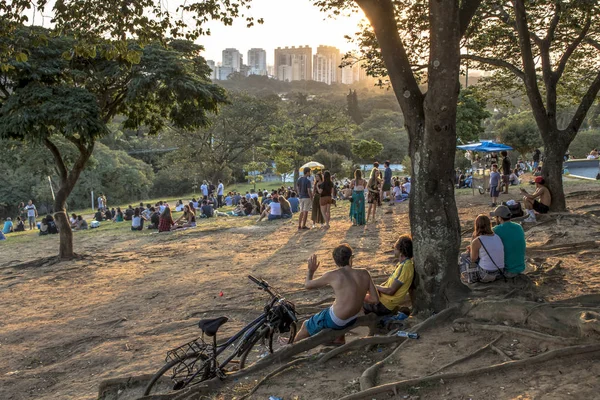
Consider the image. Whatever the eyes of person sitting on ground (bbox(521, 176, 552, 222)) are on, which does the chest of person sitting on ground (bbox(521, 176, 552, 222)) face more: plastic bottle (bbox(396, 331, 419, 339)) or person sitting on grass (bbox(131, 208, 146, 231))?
the person sitting on grass

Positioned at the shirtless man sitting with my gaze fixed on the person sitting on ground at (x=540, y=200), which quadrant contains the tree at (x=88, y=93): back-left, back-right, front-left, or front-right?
front-left

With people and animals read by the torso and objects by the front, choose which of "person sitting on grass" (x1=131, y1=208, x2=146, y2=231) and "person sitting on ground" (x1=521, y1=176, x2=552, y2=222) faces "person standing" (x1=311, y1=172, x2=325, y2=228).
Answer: "person sitting on ground" (x1=521, y1=176, x2=552, y2=222)

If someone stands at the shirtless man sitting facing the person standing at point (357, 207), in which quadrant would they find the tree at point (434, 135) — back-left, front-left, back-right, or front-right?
front-right

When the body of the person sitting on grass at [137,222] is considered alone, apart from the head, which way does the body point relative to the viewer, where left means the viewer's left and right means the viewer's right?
facing away from the viewer

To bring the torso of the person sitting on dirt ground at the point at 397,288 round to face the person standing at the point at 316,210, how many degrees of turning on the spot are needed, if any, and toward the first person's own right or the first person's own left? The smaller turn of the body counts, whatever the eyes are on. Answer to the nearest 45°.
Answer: approximately 90° to the first person's own right

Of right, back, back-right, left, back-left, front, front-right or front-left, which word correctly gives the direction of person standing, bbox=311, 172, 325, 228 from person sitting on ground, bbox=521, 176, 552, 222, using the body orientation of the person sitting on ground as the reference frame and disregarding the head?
front

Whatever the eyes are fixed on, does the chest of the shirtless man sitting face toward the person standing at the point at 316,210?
yes

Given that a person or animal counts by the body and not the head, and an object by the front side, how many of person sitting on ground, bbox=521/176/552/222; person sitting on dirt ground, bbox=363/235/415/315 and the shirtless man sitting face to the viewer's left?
2

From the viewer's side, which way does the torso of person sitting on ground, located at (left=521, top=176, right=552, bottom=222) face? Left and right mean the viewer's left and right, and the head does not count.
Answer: facing to the left of the viewer

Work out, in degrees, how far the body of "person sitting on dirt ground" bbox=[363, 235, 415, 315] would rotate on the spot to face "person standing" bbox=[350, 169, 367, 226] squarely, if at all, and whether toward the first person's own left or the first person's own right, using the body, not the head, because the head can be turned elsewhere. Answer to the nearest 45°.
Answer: approximately 90° to the first person's own right

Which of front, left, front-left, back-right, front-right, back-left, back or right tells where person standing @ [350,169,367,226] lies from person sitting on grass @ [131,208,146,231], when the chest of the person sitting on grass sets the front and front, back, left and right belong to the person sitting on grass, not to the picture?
back-right

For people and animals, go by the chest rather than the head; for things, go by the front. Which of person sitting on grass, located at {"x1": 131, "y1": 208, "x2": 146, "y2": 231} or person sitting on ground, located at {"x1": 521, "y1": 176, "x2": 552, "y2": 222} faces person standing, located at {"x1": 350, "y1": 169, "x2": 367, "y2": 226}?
person sitting on ground, located at {"x1": 521, "y1": 176, "x2": 552, "y2": 222}

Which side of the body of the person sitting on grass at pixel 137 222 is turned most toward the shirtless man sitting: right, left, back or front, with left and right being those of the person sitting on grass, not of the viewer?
back

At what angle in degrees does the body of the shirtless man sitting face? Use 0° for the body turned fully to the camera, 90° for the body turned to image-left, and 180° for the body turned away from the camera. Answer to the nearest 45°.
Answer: approximately 180°

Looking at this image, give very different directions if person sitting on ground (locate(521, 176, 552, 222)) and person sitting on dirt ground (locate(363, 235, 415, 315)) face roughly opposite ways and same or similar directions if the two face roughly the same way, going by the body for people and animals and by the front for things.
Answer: same or similar directions

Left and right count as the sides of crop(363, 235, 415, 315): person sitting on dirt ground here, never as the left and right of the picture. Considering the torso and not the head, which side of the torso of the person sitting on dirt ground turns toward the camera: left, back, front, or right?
left
